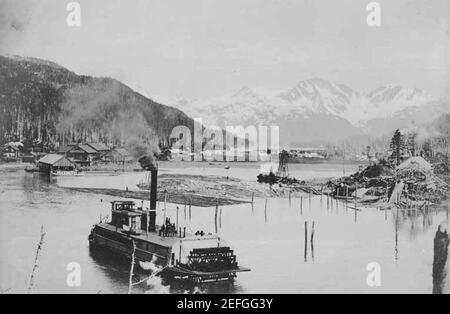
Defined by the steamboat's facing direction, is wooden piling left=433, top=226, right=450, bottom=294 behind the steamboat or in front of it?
behind

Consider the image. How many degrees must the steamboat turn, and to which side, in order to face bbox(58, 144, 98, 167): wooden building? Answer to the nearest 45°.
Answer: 0° — it already faces it

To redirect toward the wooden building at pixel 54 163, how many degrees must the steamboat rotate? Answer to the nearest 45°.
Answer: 0° — it already faces it

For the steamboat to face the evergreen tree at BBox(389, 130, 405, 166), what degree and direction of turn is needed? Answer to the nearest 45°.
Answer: approximately 135° to its right

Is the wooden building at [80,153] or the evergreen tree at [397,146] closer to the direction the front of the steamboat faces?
the wooden building

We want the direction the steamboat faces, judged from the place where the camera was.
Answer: facing away from the viewer and to the left of the viewer

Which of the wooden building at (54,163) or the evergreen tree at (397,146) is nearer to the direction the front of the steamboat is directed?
the wooden building
